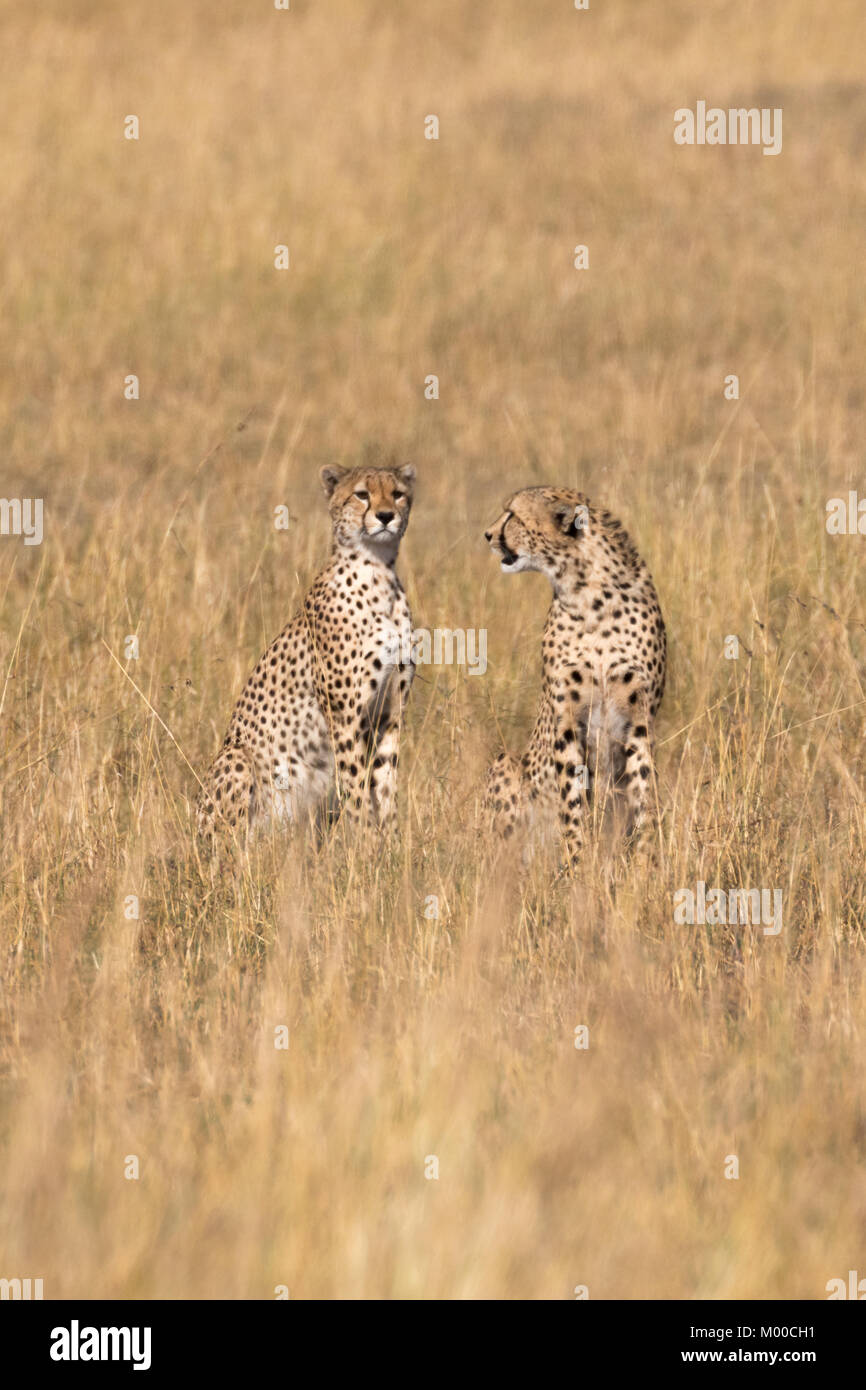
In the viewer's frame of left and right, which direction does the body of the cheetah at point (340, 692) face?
facing the viewer and to the right of the viewer
